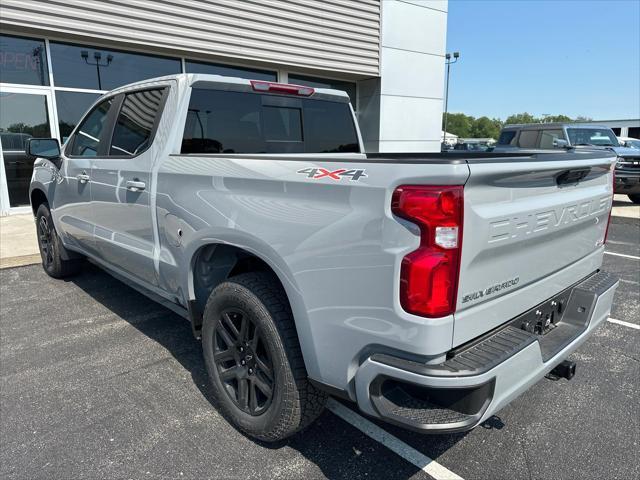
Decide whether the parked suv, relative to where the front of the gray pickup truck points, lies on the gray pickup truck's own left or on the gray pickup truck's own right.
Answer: on the gray pickup truck's own right

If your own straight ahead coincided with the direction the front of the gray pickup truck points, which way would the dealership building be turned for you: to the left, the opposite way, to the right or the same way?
the opposite way

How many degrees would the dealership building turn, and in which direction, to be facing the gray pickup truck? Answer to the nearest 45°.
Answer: approximately 45° to its right

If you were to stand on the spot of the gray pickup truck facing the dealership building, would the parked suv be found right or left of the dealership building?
right

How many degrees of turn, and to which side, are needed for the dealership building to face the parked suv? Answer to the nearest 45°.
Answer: approximately 45° to its left

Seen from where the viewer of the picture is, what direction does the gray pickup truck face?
facing away from the viewer and to the left of the viewer

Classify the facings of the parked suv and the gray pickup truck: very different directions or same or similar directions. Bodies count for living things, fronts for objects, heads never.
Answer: very different directions

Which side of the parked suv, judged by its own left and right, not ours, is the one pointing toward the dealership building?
right

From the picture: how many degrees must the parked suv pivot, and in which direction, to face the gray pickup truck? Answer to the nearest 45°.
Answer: approximately 45° to its right

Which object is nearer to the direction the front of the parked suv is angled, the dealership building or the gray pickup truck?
the gray pickup truck

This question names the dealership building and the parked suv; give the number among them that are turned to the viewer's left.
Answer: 0

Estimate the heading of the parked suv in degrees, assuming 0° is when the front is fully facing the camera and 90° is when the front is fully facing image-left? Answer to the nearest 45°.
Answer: approximately 315°

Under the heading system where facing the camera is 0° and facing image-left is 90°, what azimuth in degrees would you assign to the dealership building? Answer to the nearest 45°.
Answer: approximately 315°
